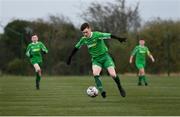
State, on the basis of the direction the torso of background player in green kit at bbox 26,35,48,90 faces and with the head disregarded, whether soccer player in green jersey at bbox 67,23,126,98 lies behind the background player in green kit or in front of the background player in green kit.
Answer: in front

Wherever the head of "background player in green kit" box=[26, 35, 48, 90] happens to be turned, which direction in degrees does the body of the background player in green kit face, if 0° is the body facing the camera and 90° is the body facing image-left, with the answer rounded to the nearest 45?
approximately 0°
